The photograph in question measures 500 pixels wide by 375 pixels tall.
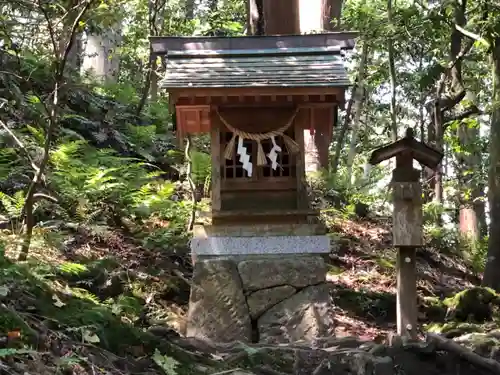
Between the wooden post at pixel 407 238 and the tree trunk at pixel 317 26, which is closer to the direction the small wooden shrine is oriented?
the wooden post

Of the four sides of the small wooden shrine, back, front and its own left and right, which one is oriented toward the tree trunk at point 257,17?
back

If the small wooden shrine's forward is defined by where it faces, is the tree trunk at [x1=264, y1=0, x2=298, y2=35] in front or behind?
behind

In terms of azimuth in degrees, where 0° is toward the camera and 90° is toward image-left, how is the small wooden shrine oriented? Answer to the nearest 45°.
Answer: approximately 0°

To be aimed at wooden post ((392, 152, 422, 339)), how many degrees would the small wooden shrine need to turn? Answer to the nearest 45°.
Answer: approximately 45° to its left

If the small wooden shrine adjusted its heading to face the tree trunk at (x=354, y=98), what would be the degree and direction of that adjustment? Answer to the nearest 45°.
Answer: approximately 180°

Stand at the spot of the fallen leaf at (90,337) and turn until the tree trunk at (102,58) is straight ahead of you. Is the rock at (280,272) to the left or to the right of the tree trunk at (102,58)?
right
